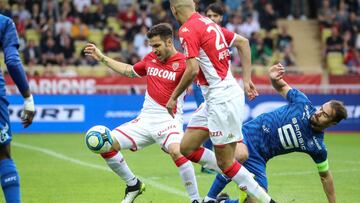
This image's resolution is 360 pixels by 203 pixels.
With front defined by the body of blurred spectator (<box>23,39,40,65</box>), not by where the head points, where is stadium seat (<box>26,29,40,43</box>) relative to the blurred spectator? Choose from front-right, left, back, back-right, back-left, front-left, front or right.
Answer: back

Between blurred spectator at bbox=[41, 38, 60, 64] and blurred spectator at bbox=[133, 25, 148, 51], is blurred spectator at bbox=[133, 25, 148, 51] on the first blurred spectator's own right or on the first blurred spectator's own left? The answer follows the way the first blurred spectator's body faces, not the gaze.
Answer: on the first blurred spectator's own left

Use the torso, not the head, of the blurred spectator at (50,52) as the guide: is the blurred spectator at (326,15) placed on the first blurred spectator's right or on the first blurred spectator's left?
on the first blurred spectator's left

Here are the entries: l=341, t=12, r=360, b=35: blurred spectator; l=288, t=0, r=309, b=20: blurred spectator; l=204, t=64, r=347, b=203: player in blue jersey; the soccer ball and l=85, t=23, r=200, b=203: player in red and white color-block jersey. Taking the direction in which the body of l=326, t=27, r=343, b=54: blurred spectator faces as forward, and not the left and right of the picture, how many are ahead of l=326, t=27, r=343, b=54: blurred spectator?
3

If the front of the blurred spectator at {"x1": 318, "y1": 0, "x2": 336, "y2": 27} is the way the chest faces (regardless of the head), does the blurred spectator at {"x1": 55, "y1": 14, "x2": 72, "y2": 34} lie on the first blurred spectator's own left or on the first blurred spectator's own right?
on the first blurred spectator's own right

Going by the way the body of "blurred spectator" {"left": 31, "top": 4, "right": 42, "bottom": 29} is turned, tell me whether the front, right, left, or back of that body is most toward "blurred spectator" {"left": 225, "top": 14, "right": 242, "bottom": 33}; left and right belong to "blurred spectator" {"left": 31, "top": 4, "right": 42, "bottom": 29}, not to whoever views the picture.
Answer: left

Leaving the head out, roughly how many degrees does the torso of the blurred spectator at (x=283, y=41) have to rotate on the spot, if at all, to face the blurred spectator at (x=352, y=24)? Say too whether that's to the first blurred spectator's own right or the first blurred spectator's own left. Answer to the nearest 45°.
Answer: approximately 135° to the first blurred spectator's own left

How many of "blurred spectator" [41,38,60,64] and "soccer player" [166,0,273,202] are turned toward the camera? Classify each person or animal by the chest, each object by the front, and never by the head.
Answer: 1
